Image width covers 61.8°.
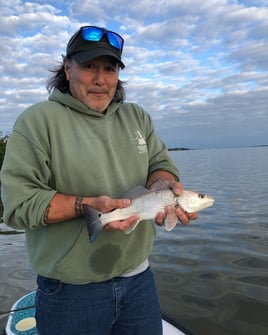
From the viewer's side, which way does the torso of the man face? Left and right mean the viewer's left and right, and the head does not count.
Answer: facing the viewer and to the right of the viewer
